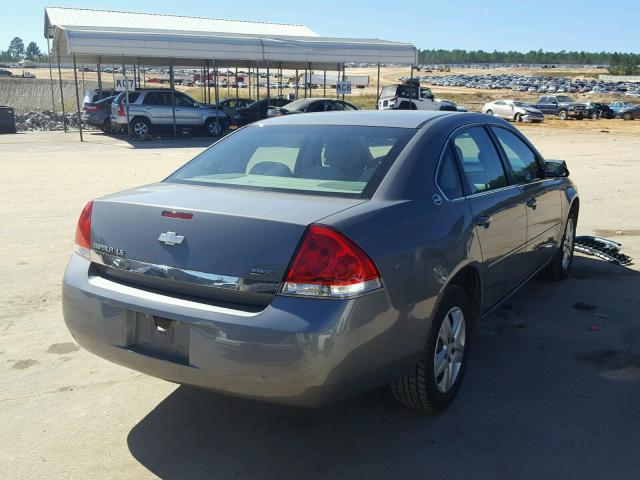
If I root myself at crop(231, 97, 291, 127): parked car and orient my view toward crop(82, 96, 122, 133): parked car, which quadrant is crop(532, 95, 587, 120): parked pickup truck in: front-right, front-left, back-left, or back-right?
back-right

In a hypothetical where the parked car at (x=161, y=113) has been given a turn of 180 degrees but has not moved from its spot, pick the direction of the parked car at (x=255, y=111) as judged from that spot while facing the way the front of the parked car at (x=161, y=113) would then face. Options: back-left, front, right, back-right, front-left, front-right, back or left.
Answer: back-right

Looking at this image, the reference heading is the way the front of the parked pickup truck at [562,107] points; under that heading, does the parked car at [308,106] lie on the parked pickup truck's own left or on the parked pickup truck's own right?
on the parked pickup truck's own right

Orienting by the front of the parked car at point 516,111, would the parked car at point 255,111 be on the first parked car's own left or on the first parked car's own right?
on the first parked car's own right

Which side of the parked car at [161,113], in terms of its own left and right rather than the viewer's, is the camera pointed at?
right

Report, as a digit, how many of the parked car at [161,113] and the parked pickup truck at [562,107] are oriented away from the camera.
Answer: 0

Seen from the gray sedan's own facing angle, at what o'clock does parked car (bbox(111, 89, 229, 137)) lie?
The parked car is roughly at 10 o'clock from the gray sedan.

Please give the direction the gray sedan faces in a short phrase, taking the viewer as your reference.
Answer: facing away from the viewer and to the right of the viewer

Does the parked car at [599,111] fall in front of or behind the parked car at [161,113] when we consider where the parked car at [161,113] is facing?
in front
